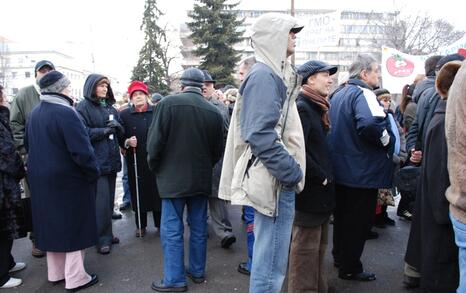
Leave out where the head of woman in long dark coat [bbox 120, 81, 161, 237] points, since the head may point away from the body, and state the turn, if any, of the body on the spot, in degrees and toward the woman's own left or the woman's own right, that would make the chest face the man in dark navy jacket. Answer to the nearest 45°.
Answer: approximately 45° to the woman's own left

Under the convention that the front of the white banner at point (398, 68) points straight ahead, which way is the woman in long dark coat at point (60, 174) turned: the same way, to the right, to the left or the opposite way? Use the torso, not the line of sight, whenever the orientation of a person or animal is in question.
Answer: the opposite way

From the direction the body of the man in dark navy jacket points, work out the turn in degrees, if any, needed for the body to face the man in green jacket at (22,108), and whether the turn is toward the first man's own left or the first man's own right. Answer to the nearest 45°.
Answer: approximately 135° to the first man's own left

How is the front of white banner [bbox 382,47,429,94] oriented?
toward the camera

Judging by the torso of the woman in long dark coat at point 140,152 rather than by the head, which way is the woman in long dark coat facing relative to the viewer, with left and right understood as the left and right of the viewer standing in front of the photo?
facing the viewer

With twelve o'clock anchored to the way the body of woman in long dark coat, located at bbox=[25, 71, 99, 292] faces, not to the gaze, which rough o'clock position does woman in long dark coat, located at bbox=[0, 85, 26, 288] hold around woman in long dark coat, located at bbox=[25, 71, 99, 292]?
woman in long dark coat, located at bbox=[0, 85, 26, 288] is roughly at 9 o'clock from woman in long dark coat, located at bbox=[25, 71, 99, 292].

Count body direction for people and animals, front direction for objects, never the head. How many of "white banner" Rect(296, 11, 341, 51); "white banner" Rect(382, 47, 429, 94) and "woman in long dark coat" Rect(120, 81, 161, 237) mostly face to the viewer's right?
0

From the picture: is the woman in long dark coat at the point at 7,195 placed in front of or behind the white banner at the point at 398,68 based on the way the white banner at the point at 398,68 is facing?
in front

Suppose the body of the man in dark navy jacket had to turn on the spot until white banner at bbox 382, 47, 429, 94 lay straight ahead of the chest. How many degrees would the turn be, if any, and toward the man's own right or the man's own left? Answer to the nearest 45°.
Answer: approximately 45° to the man's own left

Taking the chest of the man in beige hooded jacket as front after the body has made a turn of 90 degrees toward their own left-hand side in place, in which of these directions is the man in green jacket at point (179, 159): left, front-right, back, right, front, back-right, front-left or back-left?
front-left

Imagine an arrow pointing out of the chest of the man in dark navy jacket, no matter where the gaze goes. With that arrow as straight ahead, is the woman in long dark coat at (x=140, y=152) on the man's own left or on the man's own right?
on the man's own left

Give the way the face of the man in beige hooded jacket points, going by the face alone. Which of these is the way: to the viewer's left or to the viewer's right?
to the viewer's right

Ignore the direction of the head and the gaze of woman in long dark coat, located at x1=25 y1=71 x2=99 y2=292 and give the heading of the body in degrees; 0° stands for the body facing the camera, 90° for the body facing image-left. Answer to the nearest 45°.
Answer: approximately 225°

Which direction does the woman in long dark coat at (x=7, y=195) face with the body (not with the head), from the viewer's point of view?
to the viewer's right

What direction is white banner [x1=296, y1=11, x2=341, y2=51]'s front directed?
toward the camera
